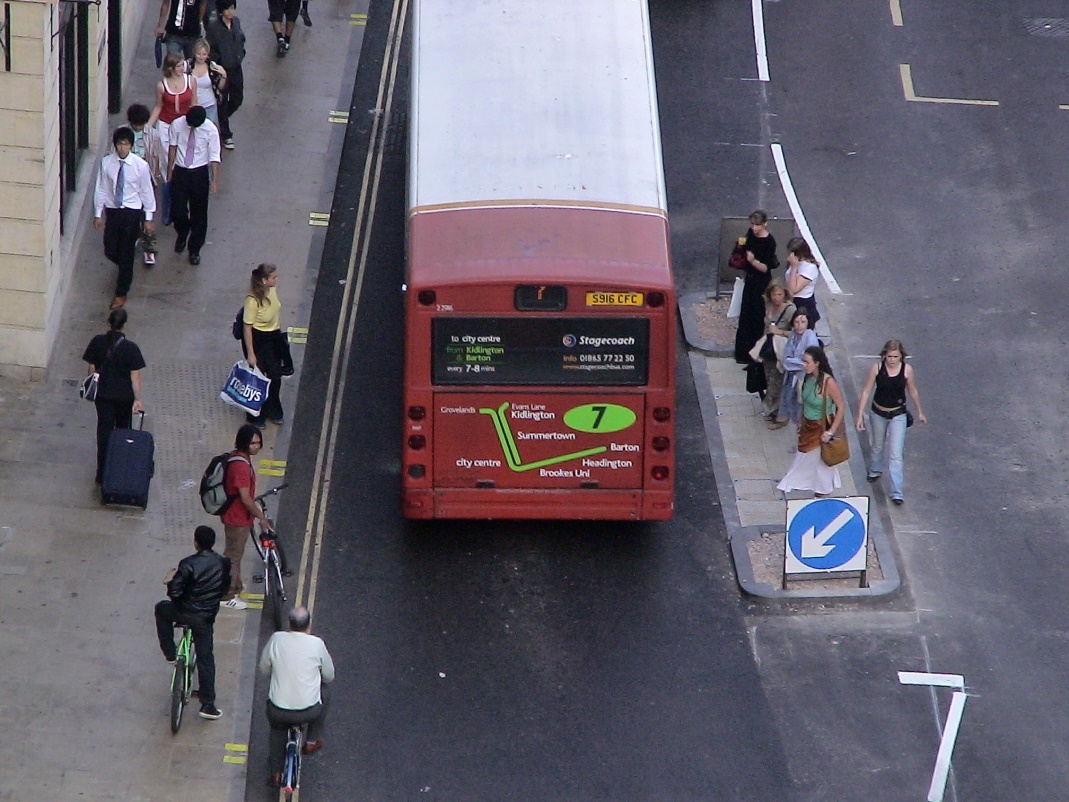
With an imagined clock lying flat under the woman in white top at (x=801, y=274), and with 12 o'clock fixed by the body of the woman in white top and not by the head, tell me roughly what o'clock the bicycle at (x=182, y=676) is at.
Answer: The bicycle is roughly at 10 o'clock from the woman in white top.

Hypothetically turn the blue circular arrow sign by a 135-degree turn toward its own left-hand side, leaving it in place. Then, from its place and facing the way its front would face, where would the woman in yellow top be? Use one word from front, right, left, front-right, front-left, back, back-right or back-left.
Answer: back-left

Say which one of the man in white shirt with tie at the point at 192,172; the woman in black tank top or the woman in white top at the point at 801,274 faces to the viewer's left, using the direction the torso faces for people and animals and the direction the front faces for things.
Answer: the woman in white top

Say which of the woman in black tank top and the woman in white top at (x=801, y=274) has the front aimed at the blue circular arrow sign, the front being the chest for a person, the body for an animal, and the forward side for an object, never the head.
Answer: the woman in black tank top

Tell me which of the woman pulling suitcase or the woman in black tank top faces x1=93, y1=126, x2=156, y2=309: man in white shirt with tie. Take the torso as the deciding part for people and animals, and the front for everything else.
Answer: the woman pulling suitcase

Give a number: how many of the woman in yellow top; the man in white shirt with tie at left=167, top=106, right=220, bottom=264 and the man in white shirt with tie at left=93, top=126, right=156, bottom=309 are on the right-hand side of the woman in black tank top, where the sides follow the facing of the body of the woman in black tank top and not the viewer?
3

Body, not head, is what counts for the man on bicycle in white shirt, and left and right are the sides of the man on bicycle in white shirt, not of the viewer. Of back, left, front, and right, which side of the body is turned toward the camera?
back

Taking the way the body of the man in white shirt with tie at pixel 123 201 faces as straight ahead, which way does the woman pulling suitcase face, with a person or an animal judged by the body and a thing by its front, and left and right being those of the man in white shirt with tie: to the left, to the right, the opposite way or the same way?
the opposite way

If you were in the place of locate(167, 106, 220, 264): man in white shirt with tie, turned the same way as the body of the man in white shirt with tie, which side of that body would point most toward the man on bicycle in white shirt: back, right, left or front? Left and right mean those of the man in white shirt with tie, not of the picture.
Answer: front

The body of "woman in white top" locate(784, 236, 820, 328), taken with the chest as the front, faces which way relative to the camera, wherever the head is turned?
to the viewer's left

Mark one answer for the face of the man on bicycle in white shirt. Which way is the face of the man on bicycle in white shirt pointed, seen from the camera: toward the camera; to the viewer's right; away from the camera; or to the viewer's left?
away from the camera

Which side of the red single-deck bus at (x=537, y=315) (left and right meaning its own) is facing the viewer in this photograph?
back

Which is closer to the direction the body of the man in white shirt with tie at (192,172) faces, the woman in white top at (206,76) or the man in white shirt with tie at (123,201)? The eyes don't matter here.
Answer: the man in white shirt with tie
